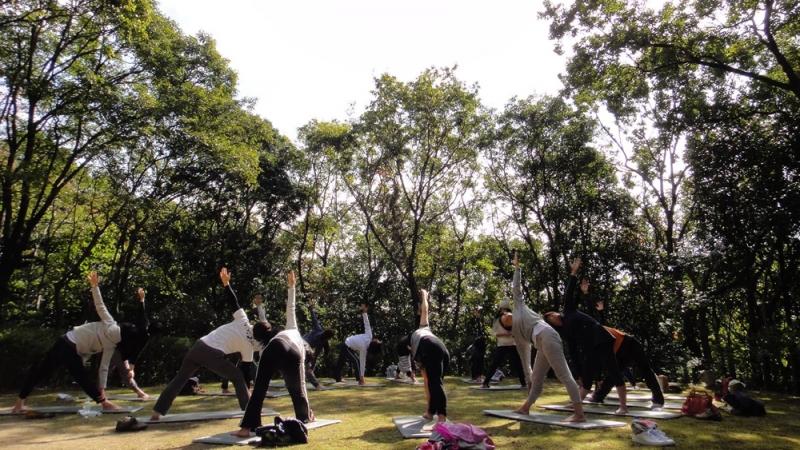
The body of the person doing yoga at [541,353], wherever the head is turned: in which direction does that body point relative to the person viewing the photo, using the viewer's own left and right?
facing away from the viewer and to the left of the viewer

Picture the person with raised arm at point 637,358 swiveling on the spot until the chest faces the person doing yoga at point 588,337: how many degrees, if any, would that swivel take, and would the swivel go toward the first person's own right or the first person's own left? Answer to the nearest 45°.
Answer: approximately 45° to the first person's own left

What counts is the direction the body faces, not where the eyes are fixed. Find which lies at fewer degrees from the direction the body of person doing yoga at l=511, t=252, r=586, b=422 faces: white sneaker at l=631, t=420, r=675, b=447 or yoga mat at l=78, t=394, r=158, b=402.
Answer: the yoga mat

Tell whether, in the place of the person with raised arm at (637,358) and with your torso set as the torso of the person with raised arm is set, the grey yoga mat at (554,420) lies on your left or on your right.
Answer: on your left

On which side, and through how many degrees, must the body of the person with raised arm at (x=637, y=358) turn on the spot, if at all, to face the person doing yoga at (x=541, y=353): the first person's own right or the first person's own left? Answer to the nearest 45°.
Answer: approximately 45° to the first person's own left

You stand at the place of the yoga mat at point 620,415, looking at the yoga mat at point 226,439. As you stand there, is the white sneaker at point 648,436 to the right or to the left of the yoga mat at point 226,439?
left
